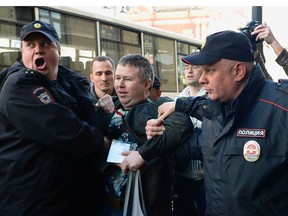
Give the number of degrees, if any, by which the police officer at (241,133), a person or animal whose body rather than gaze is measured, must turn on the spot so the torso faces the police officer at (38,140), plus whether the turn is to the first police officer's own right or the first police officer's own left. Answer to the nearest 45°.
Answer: approximately 45° to the first police officer's own right

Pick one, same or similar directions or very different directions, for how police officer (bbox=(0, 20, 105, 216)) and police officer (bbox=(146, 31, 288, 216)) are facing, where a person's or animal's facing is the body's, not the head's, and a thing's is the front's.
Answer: very different directions

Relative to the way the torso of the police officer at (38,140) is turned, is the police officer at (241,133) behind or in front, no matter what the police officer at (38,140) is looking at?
in front

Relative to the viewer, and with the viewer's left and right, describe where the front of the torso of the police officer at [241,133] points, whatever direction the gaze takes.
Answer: facing the viewer and to the left of the viewer

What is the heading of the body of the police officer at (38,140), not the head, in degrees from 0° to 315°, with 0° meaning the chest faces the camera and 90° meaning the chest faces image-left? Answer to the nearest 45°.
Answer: approximately 270°
